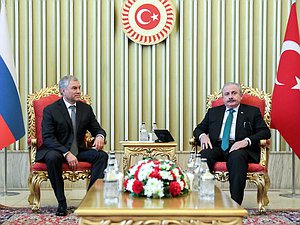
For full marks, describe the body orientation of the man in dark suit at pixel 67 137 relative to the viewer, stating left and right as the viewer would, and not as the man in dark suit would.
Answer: facing the viewer and to the right of the viewer

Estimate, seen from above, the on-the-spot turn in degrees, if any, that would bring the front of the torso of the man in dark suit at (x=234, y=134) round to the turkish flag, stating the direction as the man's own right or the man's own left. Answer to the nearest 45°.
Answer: approximately 135° to the man's own left

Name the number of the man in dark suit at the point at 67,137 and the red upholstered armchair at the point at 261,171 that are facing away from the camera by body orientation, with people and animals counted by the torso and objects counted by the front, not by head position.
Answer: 0

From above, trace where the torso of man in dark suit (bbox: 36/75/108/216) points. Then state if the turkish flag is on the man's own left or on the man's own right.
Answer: on the man's own left

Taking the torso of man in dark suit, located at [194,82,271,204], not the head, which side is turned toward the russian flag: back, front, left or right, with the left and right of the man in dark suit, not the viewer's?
right

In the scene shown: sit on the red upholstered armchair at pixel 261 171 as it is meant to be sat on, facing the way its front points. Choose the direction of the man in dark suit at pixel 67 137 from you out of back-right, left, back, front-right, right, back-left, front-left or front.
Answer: front-right

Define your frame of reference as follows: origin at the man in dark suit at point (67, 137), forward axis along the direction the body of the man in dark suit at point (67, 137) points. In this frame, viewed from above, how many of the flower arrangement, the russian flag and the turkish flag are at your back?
1

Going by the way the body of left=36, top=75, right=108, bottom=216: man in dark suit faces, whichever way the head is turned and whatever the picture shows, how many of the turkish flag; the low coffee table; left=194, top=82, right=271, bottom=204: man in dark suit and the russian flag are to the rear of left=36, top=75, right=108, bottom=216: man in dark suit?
1

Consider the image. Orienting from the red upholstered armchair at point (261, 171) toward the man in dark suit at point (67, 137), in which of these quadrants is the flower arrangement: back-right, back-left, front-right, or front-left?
front-left

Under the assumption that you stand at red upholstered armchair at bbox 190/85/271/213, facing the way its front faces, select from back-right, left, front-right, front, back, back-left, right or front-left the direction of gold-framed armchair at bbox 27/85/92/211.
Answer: front-right

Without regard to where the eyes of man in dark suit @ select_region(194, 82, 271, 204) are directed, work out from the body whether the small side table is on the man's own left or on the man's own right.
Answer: on the man's own right

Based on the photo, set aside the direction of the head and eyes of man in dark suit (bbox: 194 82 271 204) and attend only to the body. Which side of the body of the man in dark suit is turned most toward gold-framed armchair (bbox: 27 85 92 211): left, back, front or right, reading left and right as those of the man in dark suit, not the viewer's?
right

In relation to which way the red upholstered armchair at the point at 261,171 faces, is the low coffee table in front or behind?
in front

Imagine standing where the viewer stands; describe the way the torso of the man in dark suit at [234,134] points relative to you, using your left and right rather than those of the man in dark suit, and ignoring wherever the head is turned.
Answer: facing the viewer

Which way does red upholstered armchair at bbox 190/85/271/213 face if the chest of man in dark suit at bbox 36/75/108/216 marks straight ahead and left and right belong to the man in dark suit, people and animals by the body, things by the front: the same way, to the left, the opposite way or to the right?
to the right

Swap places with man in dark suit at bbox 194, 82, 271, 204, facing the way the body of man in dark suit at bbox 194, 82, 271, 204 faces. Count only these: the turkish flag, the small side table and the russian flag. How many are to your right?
2

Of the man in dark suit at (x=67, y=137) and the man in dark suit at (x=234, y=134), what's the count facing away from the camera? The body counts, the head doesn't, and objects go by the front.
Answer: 0
